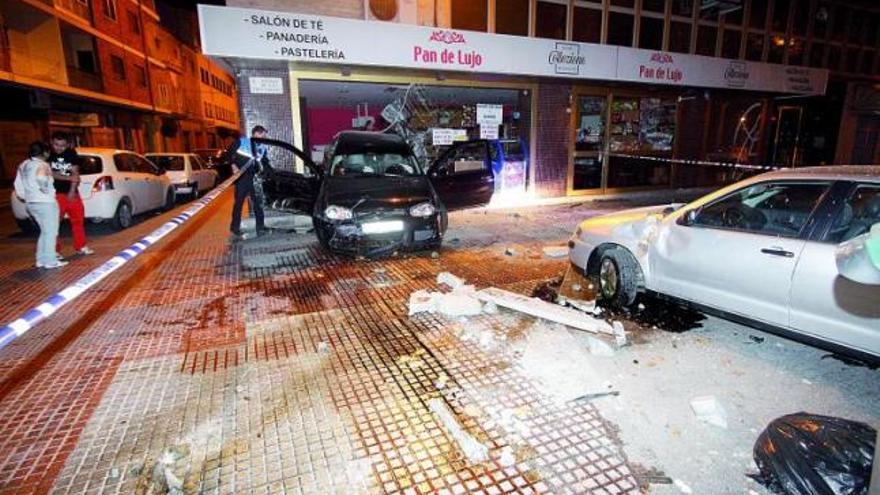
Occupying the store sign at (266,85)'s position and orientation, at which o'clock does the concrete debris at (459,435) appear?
The concrete debris is roughly at 12 o'clock from the store sign.

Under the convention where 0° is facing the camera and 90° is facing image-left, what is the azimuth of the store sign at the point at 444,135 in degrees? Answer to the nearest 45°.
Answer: approximately 0°

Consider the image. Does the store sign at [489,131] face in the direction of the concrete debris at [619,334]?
yes

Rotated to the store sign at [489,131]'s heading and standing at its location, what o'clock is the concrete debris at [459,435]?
The concrete debris is roughly at 12 o'clock from the store sign.

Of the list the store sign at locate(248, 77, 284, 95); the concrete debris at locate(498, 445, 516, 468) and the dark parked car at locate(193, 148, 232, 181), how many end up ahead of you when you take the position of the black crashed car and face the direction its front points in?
1

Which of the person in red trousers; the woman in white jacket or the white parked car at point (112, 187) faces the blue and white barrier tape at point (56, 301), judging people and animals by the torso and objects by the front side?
the person in red trousers

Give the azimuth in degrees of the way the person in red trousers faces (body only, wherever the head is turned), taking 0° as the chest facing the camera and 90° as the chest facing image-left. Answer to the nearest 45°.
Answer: approximately 0°

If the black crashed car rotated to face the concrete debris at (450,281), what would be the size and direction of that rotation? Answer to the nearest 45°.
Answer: approximately 45° to its left

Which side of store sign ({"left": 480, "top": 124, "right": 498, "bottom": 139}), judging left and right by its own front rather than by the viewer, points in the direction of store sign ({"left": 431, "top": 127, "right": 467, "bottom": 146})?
right
